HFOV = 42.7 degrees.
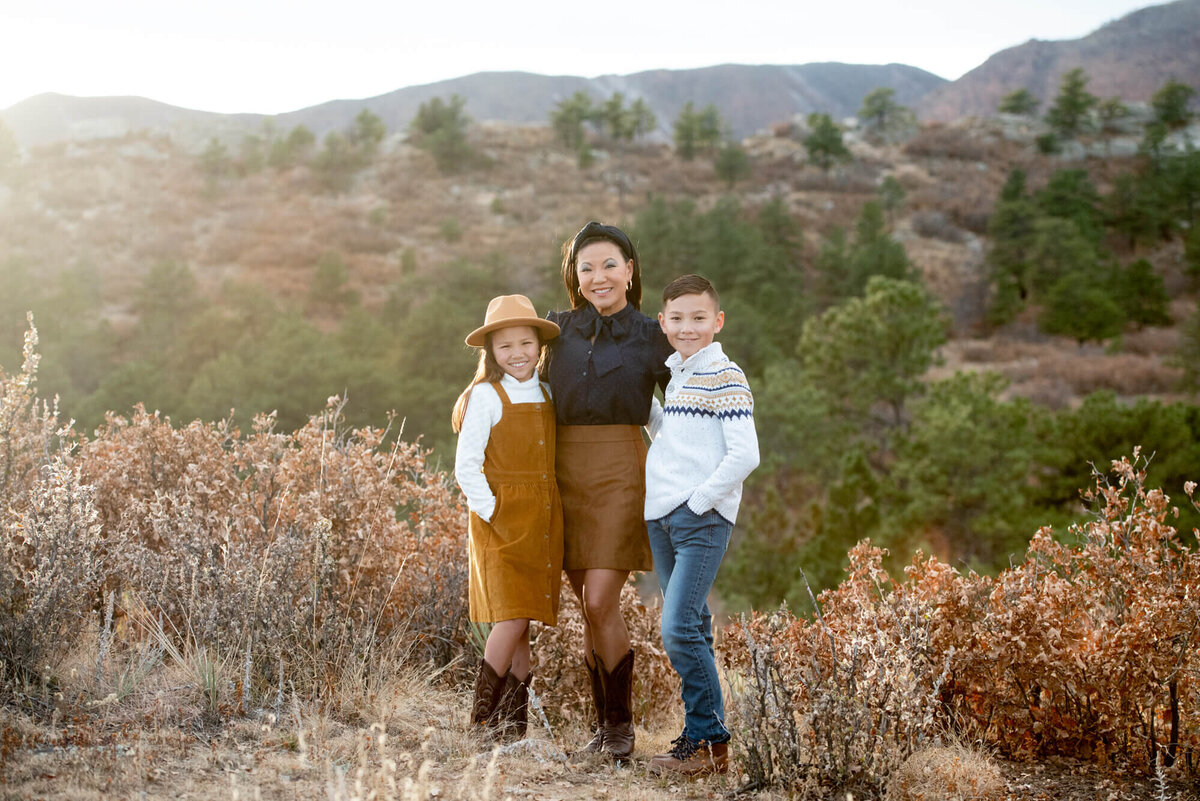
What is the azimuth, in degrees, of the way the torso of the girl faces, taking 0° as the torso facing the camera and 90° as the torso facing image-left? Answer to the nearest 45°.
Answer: approximately 315°

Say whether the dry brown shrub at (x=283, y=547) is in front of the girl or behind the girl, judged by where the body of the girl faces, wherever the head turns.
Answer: behind

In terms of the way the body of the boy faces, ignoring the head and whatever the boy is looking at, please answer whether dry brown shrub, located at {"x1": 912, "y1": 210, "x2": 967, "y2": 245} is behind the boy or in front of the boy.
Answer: behind

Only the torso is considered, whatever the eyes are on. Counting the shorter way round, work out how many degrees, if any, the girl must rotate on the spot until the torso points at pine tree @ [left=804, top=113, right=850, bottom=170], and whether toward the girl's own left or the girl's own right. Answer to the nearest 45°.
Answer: approximately 135° to the girl's own left

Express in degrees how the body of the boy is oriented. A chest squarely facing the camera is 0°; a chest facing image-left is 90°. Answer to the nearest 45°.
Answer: approximately 45°

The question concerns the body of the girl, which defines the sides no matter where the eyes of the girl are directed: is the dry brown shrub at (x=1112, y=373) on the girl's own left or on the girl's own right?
on the girl's own left
